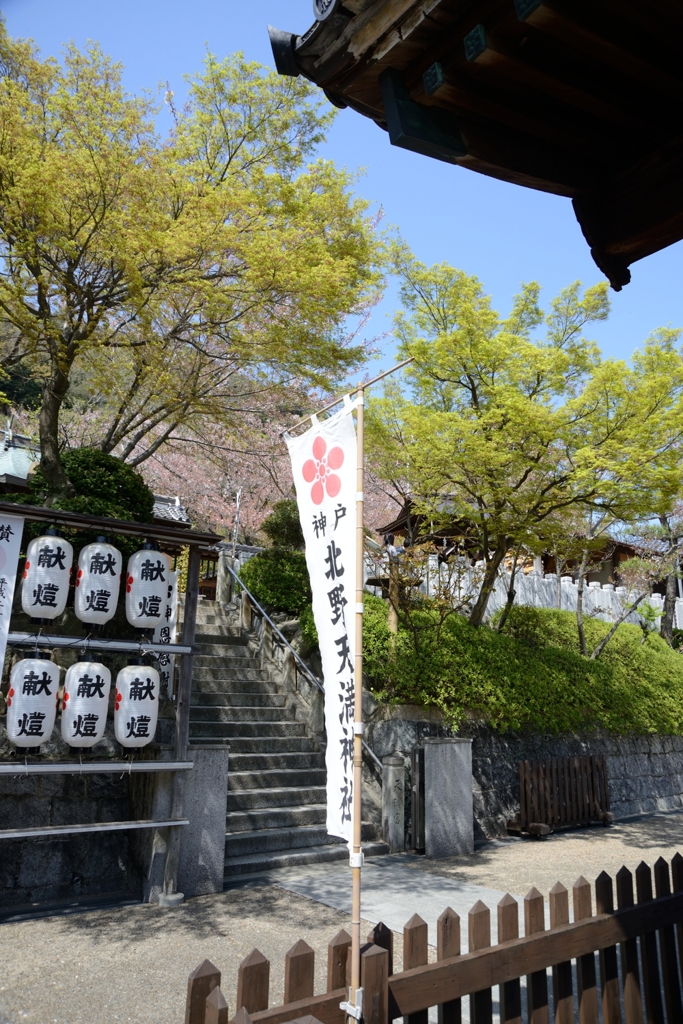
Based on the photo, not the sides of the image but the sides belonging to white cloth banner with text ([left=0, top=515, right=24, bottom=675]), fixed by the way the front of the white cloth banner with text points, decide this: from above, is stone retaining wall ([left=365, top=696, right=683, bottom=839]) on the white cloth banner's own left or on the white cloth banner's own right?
on the white cloth banner's own left

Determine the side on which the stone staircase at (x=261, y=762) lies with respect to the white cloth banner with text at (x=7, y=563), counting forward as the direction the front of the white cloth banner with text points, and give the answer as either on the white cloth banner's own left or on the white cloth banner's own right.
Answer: on the white cloth banner's own left

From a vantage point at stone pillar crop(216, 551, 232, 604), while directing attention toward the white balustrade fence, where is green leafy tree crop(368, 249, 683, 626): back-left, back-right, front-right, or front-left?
front-right

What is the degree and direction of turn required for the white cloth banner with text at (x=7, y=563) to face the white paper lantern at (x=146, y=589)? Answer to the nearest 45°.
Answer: approximately 90° to its left

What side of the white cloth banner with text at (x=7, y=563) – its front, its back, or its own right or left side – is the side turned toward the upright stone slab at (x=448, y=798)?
left

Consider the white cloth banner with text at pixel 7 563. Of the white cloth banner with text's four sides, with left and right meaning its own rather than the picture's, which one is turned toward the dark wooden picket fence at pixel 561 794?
left

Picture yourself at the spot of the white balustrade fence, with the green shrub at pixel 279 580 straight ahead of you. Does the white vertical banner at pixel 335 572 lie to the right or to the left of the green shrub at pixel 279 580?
left

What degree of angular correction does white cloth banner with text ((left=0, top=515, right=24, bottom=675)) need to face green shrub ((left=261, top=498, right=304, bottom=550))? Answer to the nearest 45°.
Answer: approximately 135° to its left

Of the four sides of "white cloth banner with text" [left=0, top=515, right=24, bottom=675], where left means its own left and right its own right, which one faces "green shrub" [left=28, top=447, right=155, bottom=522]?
back

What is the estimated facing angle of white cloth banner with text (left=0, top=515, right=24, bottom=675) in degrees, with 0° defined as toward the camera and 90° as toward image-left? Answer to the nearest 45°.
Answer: approximately 0°

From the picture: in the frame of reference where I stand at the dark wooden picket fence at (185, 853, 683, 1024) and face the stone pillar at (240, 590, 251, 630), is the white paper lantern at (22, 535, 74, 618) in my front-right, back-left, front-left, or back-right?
front-left

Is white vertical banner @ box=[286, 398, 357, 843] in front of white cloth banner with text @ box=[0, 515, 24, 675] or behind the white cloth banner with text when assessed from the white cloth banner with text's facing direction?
in front

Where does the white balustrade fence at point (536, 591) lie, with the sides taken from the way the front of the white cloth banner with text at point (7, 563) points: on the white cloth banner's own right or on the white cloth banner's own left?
on the white cloth banner's own left
